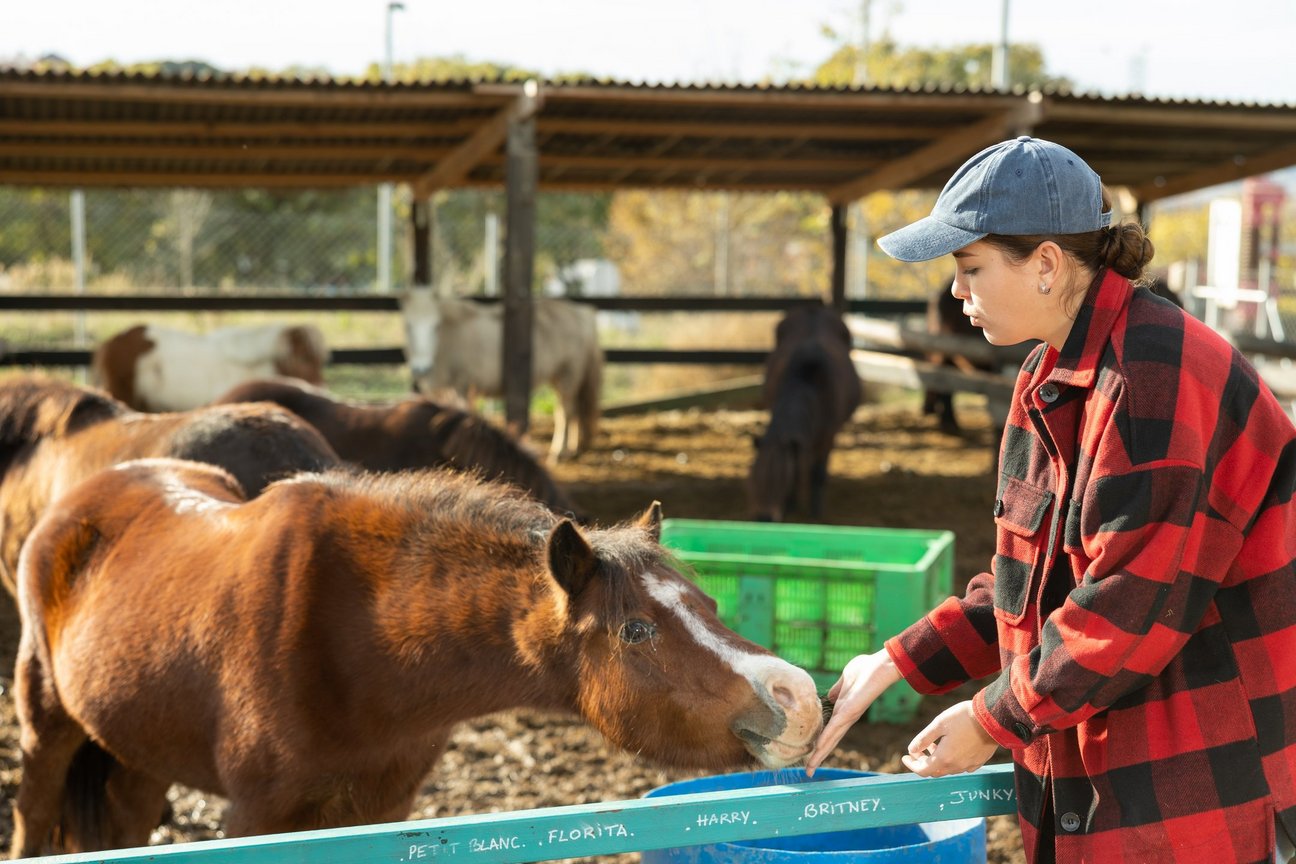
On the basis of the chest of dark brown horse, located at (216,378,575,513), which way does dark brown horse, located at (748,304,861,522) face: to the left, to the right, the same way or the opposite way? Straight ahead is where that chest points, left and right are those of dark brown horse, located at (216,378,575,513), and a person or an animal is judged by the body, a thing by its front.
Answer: to the left

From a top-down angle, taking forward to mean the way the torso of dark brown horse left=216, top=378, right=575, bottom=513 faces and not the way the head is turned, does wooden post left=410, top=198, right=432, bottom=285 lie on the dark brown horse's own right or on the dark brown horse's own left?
on the dark brown horse's own left

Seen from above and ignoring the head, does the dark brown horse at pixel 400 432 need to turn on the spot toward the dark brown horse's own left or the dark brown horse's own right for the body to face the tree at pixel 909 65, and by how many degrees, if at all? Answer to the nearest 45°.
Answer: approximately 45° to the dark brown horse's own left

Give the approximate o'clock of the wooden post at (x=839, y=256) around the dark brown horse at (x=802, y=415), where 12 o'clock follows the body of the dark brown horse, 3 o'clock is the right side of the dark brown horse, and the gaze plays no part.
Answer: The wooden post is roughly at 6 o'clock from the dark brown horse.

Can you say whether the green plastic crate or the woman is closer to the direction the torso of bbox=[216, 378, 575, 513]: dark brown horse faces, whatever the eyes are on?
the green plastic crate

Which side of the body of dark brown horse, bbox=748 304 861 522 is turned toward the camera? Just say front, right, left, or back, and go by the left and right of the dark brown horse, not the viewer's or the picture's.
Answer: back

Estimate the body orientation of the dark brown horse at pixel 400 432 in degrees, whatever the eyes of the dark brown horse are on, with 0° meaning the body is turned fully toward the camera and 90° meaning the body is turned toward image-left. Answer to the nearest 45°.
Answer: approximately 270°

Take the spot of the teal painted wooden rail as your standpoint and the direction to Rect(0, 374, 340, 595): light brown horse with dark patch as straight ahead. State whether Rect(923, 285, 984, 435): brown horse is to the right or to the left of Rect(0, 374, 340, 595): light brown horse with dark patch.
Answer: right

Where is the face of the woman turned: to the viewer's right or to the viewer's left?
to the viewer's left

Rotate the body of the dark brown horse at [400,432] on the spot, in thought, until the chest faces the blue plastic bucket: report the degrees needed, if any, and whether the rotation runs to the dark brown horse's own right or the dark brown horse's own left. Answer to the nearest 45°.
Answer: approximately 90° to the dark brown horse's own right
